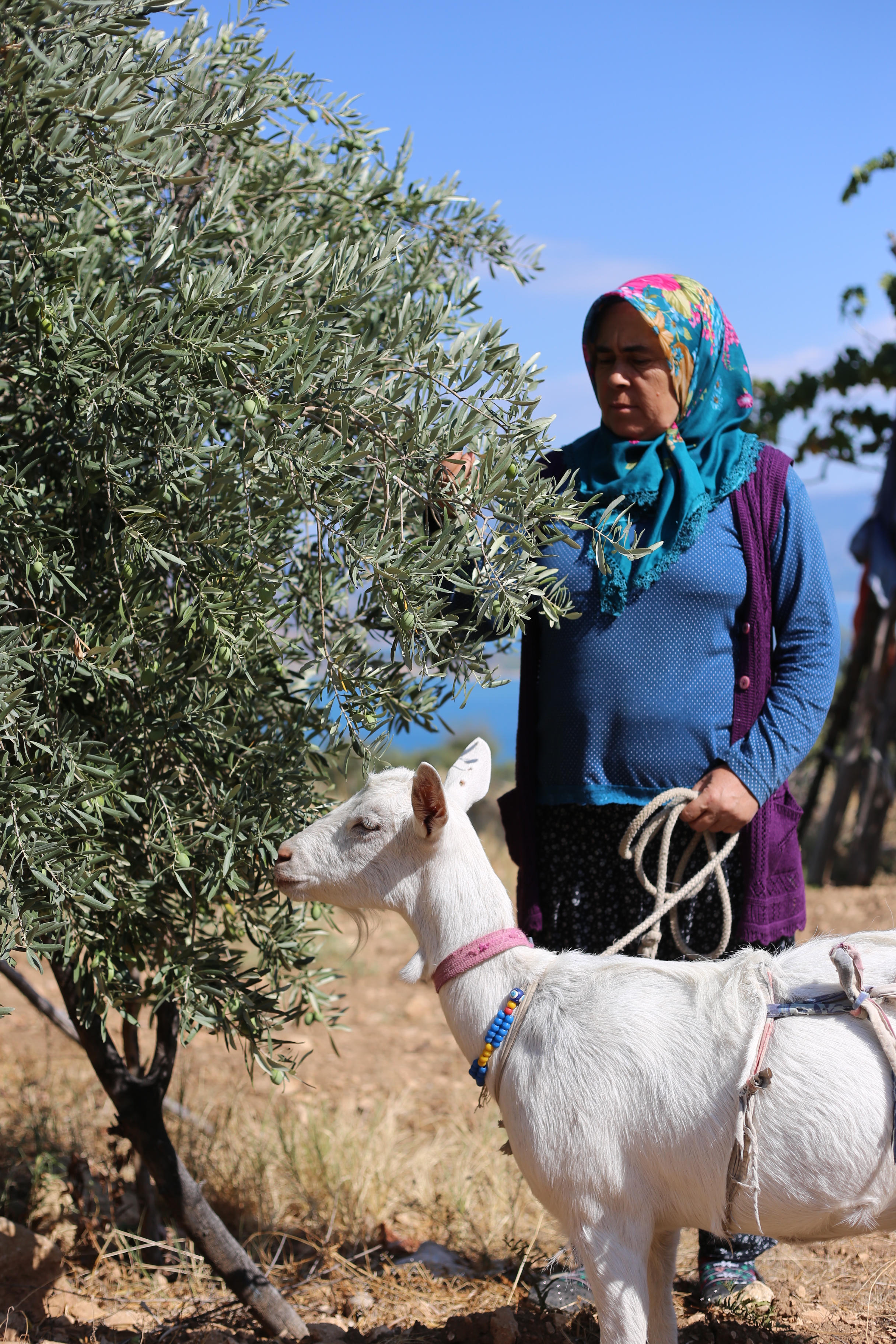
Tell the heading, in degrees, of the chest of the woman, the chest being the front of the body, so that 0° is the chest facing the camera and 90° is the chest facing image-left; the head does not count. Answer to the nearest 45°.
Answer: approximately 45°

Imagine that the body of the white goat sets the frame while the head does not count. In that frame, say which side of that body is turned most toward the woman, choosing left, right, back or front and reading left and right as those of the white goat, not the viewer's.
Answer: right

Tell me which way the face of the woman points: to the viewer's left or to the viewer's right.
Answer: to the viewer's left

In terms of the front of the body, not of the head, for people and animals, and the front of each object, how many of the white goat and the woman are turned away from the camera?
0

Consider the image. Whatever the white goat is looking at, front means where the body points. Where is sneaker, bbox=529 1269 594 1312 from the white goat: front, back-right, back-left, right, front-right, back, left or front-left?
right

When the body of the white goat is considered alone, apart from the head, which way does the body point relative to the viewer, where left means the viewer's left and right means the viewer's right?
facing to the left of the viewer
